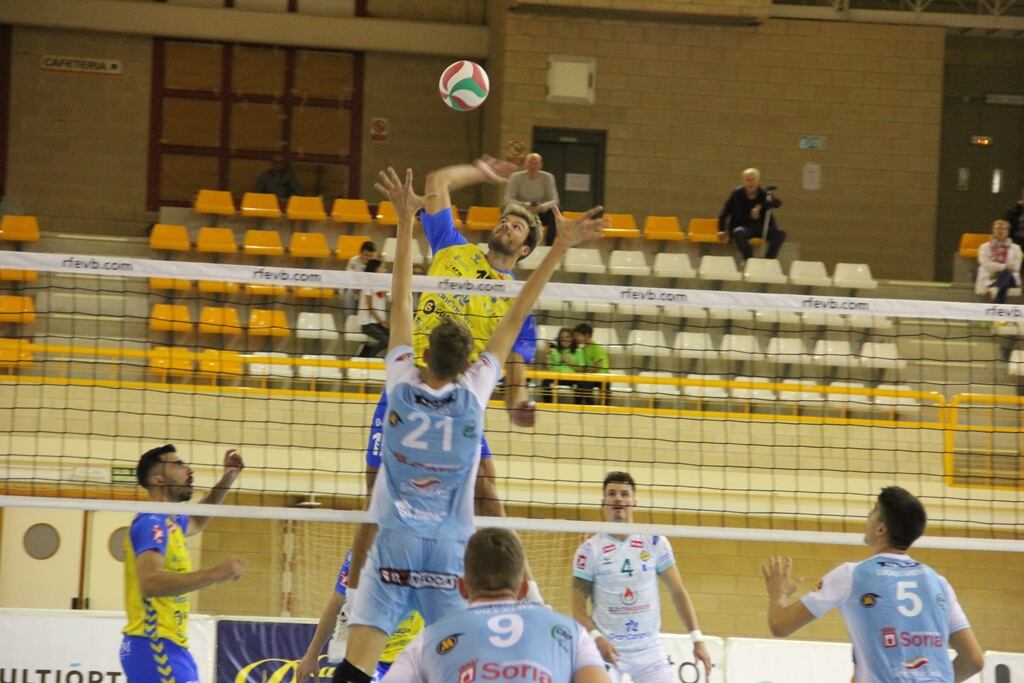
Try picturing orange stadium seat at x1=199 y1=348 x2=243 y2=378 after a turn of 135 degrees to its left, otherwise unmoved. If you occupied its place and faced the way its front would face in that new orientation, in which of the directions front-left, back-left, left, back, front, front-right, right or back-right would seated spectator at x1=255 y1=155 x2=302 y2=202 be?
front-left

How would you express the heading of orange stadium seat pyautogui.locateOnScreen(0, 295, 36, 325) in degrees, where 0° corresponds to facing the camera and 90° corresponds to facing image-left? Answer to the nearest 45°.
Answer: approximately 0°

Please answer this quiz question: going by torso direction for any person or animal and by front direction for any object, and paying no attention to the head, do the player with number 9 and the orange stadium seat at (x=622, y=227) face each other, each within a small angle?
yes

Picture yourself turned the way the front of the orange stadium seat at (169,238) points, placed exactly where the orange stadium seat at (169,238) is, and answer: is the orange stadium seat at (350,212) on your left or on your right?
on your left

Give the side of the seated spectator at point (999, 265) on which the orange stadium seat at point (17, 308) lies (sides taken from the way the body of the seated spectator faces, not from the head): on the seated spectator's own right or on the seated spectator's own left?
on the seated spectator's own right

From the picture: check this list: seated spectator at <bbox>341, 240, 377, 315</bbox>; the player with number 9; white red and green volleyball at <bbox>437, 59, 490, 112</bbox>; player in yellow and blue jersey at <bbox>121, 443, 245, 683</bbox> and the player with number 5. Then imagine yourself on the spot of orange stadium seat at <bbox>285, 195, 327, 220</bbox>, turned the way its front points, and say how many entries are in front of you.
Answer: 5

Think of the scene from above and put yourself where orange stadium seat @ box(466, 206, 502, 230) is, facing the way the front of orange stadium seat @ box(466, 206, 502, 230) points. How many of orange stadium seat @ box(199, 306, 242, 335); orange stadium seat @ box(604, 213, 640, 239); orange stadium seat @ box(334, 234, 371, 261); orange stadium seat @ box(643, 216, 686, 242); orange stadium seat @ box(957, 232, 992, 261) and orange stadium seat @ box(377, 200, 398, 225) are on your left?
3

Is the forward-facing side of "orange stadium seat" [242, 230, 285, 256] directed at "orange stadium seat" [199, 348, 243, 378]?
yes

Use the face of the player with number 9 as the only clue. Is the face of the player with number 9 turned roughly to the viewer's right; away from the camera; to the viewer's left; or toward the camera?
away from the camera

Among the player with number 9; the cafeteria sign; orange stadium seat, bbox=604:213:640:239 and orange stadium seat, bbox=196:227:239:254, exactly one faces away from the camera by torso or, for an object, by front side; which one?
the player with number 9

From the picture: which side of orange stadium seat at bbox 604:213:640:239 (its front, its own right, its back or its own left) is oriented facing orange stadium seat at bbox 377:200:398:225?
right
